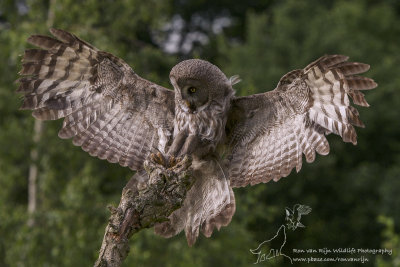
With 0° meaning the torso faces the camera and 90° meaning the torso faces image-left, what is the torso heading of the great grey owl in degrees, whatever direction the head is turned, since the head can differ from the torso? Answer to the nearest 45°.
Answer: approximately 45°
